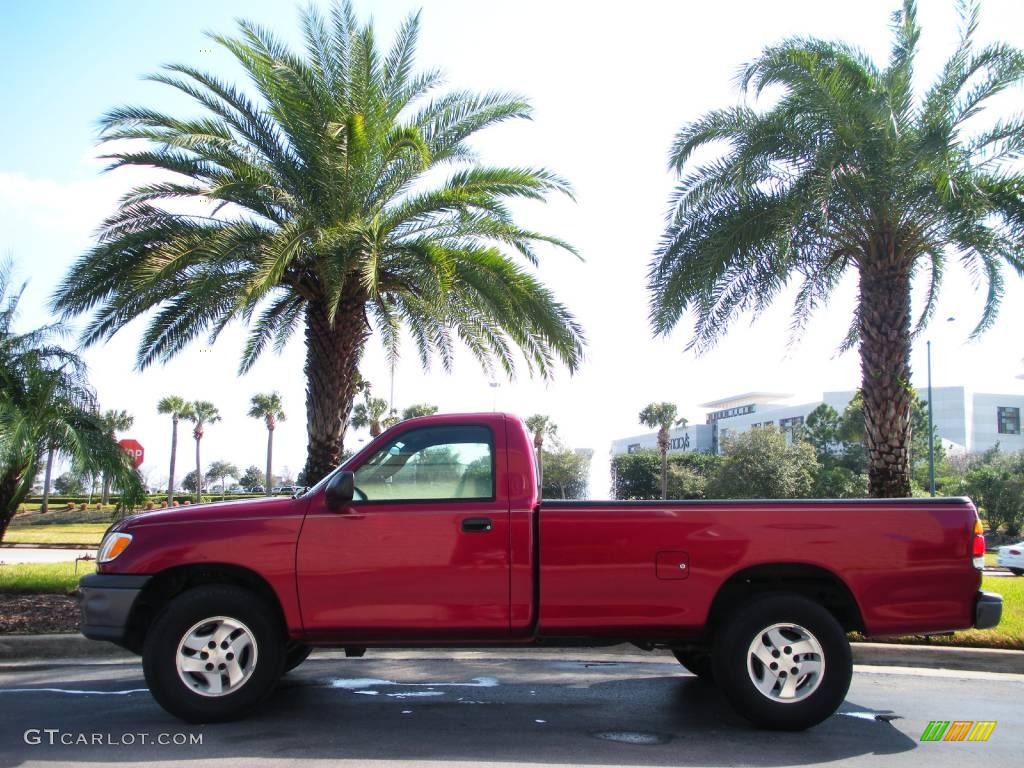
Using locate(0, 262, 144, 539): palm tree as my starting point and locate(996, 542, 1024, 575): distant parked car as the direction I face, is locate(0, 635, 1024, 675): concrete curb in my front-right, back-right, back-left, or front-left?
front-right

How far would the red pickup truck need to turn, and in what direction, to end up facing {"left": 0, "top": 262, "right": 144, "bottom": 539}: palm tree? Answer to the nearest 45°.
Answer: approximately 45° to its right

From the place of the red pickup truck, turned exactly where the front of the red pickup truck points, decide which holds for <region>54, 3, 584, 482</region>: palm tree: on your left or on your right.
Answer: on your right

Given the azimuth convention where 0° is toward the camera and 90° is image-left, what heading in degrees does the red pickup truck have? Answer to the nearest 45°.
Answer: approximately 90°

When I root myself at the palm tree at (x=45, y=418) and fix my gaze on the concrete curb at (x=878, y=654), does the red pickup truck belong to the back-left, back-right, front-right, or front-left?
front-right

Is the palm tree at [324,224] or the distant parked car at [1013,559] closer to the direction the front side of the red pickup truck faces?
the palm tree

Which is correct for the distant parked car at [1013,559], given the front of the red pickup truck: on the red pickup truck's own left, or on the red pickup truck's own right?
on the red pickup truck's own right

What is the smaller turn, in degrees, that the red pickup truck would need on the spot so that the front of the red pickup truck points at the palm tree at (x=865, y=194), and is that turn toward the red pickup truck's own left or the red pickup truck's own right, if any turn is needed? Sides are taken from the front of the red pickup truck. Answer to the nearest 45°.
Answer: approximately 135° to the red pickup truck's own right
